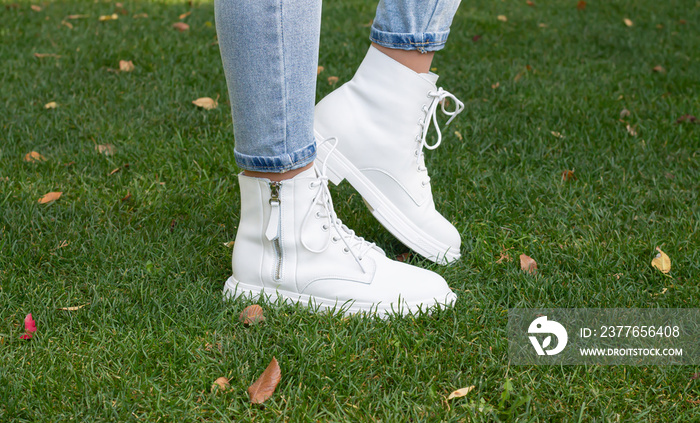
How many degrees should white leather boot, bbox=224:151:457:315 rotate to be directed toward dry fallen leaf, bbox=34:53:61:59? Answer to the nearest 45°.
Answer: approximately 135° to its left

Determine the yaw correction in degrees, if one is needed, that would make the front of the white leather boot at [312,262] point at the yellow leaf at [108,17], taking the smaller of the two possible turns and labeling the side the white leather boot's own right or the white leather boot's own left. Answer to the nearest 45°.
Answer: approximately 135° to the white leather boot's own left

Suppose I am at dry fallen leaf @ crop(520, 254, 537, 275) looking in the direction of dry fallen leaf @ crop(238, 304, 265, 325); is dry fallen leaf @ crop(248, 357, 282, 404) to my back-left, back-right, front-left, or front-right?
front-left

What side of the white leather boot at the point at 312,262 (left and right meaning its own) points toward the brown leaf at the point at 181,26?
left

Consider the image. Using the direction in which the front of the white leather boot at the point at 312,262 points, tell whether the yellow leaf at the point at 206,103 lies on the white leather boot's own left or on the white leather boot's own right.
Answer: on the white leather boot's own left

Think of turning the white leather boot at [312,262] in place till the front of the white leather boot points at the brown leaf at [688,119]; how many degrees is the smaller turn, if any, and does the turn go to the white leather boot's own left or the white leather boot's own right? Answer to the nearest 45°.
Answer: approximately 45° to the white leather boot's own left

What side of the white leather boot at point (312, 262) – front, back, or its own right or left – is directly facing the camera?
right

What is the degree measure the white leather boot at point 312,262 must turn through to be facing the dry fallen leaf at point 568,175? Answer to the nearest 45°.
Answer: approximately 45° to its left

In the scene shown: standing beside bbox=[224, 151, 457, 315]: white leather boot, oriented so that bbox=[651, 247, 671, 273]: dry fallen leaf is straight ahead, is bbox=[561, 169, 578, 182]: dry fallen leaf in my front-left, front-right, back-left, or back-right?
front-left

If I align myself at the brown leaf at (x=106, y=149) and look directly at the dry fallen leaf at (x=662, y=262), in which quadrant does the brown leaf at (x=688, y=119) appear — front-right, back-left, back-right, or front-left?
front-left

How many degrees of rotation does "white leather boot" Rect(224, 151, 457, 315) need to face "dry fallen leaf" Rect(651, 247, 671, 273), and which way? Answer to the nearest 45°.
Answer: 0° — it already faces it

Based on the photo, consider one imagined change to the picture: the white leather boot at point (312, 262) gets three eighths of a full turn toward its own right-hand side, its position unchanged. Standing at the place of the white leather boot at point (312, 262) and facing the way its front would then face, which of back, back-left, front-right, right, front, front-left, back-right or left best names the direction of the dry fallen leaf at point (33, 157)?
right
